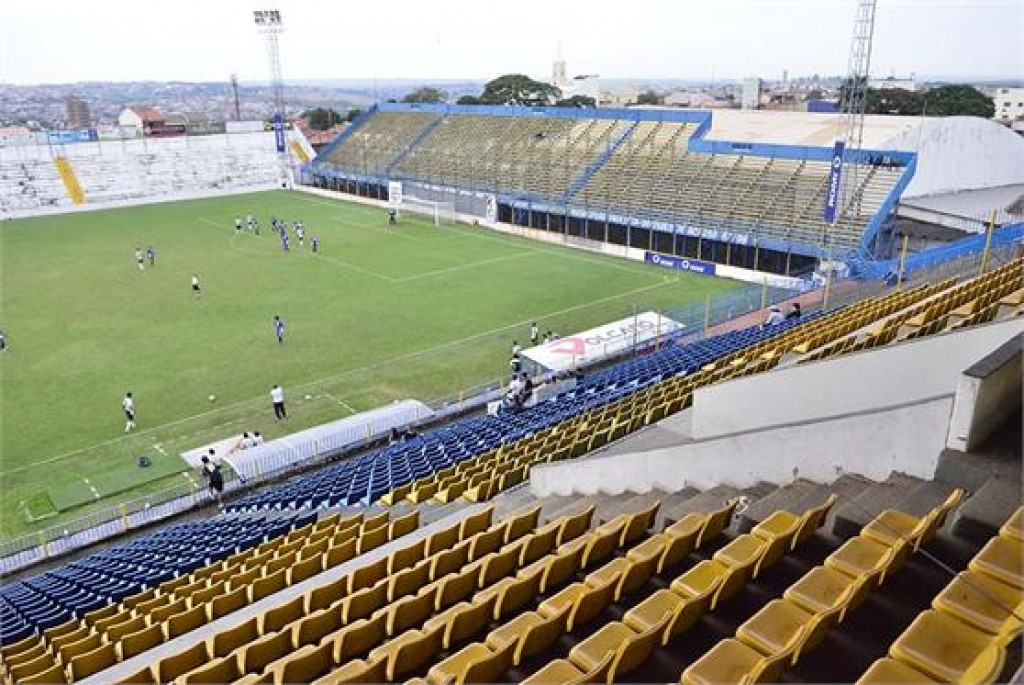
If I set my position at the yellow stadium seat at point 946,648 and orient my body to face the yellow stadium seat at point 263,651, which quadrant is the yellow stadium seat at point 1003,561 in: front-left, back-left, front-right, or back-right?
back-right

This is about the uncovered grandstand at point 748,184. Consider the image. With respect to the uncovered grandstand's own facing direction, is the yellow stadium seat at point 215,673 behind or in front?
in front

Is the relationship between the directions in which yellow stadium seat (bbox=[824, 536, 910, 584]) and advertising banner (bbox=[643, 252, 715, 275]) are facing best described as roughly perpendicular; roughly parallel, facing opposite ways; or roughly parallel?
roughly perpendicular

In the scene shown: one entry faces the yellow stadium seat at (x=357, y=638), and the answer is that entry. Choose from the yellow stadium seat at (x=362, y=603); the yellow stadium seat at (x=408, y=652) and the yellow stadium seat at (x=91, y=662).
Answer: the yellow stadium seat at (x=408, y=652)

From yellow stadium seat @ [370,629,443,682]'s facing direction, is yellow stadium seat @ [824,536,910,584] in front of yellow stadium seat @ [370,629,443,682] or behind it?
behind

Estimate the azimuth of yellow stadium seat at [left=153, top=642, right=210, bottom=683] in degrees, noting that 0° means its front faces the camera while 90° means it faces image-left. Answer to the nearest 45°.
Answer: approximately 135°

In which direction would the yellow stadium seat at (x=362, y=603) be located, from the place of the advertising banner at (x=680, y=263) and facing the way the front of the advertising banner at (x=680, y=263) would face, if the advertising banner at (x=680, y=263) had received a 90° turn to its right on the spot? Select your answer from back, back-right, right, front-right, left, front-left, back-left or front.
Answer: back-left

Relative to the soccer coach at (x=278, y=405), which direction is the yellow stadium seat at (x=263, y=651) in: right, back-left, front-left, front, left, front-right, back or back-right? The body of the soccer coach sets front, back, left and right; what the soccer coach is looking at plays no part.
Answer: back-left

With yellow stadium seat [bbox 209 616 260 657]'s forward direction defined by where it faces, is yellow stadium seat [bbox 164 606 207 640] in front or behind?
in front

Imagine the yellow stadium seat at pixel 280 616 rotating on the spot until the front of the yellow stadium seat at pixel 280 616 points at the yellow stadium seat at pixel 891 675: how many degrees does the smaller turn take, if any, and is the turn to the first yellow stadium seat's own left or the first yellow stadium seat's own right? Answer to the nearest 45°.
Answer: approximately 180°

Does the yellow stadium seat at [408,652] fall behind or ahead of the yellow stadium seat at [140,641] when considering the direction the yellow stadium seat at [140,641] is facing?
behind

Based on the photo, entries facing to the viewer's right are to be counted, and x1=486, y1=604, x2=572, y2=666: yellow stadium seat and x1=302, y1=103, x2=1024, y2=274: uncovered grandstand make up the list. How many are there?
0
